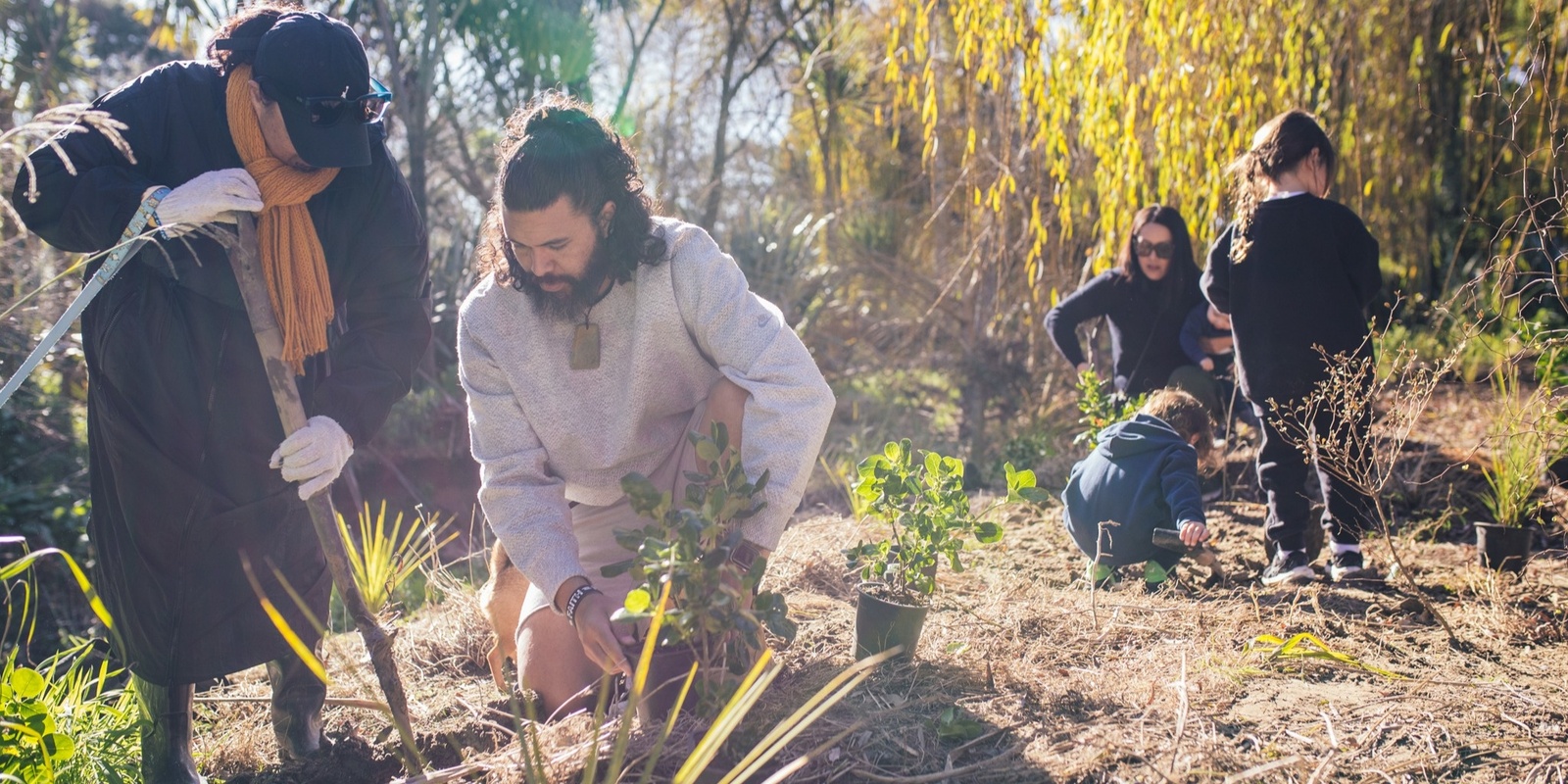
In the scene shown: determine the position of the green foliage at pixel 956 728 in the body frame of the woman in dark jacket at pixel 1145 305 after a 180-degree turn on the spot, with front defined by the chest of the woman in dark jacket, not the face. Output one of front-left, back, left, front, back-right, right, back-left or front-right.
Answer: back

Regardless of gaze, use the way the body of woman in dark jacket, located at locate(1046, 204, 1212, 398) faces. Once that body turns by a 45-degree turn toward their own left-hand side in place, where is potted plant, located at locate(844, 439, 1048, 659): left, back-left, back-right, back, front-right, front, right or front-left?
front-right

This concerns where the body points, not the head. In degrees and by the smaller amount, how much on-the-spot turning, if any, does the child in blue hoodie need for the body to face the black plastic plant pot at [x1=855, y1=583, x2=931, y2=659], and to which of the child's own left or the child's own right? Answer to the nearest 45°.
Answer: approximately 180°

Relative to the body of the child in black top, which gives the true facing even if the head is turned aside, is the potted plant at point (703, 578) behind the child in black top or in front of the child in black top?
behind

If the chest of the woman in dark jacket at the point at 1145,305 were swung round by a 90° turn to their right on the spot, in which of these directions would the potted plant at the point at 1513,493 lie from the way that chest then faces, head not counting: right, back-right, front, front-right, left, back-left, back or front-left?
back-left

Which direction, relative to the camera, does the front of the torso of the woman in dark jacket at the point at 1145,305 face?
toward the camera

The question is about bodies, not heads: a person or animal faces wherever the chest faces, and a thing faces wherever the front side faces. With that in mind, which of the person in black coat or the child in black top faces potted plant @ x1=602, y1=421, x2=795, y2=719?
the person in black coat

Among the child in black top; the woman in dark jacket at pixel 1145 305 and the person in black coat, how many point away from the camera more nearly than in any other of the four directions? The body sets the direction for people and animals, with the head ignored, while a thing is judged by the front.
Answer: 1

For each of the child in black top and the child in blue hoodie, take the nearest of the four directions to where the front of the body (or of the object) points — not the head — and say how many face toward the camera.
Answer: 0

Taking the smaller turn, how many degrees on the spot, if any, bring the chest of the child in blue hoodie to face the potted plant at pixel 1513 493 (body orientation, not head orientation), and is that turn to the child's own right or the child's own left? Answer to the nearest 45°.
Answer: approximately 45° to the child's own right

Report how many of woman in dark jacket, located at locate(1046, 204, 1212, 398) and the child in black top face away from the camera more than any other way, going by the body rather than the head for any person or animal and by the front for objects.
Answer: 1

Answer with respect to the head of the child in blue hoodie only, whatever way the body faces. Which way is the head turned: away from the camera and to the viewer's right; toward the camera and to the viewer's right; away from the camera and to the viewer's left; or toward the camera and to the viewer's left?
away from the camera and to the viewer's right

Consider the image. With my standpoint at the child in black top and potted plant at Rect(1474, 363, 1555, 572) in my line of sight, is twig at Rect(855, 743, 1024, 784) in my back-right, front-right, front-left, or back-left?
back-right

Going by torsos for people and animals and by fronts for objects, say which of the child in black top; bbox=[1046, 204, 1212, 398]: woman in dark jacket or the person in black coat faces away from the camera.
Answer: the child in black top

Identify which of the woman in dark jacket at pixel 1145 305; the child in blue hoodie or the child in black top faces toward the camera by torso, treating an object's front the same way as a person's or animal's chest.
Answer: the woman in dark jacket

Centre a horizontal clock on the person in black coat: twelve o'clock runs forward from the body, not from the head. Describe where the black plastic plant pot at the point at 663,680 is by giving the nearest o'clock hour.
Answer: The black plastic plant pot is roughly at 12 o'clock from the person in black coat.

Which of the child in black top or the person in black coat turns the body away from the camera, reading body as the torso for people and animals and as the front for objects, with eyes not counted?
the child in black top

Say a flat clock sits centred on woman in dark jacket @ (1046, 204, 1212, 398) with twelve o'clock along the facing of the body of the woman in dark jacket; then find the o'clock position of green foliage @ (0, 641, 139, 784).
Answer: The green foliage is roughly at 1 o'clock from the woman in dark jacket.

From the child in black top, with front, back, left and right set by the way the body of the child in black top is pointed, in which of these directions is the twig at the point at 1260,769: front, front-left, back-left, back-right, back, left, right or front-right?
back

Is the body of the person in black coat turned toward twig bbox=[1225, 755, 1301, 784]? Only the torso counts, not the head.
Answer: yes

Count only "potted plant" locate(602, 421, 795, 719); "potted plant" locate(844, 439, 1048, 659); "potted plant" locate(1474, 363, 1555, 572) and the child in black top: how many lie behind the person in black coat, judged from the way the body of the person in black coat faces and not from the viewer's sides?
0

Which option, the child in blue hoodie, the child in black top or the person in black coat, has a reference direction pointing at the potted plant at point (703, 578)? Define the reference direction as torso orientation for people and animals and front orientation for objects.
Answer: the person in black coat

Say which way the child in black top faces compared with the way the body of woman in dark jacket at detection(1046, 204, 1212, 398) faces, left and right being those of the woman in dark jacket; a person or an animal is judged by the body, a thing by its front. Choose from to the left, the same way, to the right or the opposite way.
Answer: the opposite way

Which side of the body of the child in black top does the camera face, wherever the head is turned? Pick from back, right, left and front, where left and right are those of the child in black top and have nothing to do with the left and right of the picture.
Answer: back

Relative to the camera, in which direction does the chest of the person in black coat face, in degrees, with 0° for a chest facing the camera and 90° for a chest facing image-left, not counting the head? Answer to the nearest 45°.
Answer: approximately 315°
